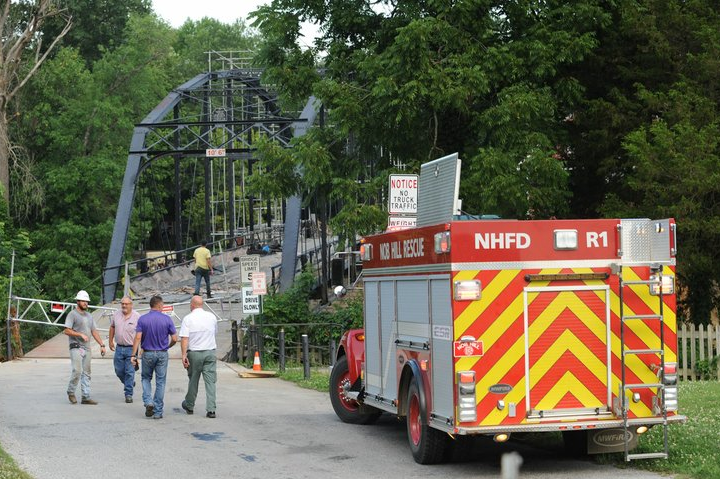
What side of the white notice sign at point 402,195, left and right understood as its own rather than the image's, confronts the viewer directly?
front

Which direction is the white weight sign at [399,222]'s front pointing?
toward the camera

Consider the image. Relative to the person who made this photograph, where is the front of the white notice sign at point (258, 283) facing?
facing the viewer

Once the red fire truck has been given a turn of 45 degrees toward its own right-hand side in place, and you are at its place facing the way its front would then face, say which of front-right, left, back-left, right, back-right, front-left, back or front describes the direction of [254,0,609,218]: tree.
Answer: front

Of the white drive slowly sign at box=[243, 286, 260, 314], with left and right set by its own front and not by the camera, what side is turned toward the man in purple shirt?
front

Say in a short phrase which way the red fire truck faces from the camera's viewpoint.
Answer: facing away from the viewer and to the left of the viewer

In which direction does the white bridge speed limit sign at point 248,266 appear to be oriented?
toward the camera

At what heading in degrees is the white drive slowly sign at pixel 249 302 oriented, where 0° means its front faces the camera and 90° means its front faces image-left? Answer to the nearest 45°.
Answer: approximately 0°
